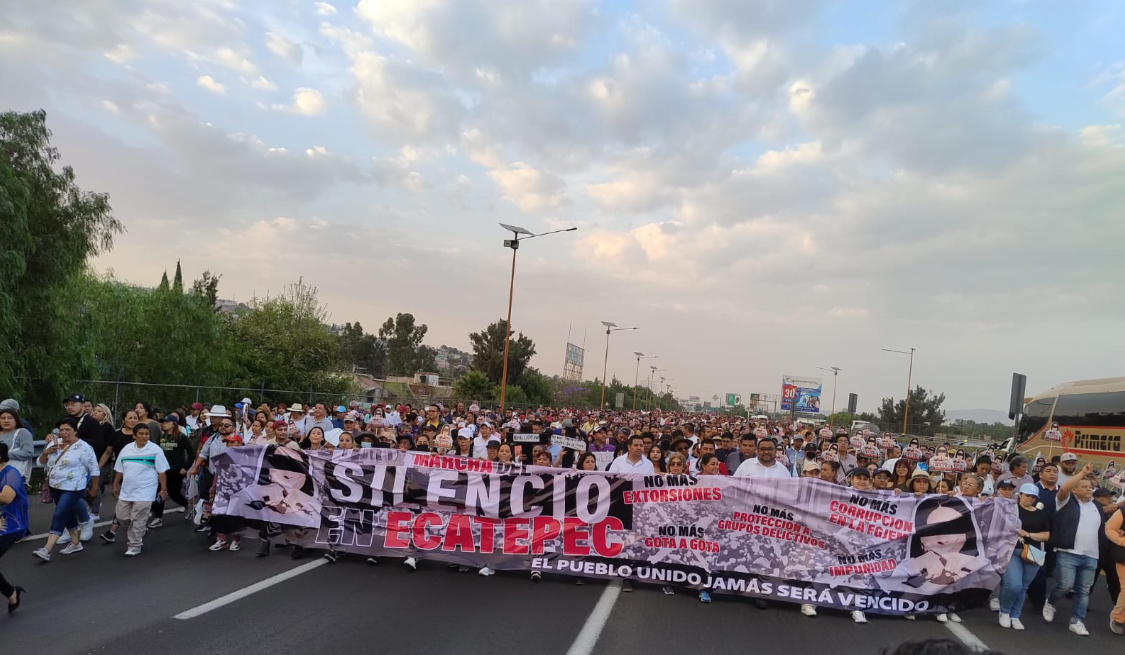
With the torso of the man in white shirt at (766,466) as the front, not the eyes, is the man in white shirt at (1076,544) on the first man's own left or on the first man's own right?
on the first man's own left

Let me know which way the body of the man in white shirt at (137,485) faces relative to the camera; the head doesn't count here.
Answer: toward the camera

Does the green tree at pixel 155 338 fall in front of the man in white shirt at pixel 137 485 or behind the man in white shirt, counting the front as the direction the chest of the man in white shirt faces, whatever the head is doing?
behind

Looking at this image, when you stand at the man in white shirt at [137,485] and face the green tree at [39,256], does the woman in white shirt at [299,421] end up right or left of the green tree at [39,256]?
right

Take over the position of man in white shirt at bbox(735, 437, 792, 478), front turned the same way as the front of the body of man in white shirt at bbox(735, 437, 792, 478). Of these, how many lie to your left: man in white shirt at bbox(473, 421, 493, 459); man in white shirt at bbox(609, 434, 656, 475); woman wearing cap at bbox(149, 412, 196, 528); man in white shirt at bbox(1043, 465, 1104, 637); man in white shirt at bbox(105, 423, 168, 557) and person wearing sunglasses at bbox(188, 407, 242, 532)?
1

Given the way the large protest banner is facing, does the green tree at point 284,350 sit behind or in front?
behind

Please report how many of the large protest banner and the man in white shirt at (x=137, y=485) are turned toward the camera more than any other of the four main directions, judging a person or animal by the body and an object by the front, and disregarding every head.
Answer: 2

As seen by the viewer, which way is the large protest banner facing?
toward the camera

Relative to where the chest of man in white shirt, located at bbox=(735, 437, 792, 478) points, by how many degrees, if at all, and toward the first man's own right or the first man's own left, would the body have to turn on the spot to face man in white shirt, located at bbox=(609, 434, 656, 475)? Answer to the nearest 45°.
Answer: approximately 90° to the first man's own right

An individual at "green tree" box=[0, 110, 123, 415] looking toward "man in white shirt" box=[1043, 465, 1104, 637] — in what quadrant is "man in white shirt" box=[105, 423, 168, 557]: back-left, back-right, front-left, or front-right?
front-right

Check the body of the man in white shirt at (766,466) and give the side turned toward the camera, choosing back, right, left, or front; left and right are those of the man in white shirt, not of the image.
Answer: front

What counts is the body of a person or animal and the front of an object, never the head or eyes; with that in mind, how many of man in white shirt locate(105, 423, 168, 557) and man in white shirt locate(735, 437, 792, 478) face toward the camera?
2
